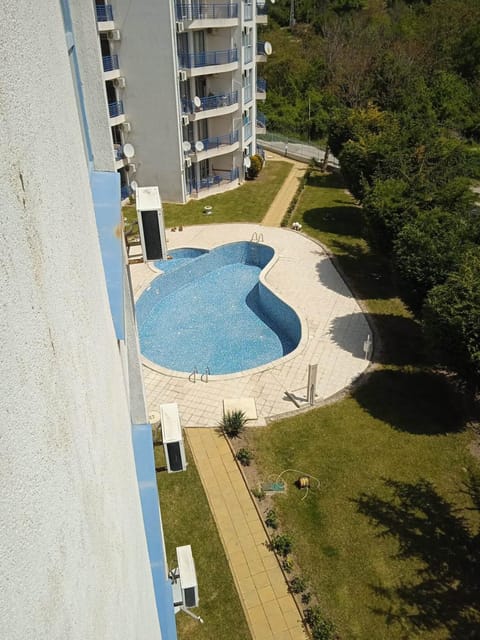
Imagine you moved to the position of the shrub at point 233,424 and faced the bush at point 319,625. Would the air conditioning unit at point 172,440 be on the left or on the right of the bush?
right

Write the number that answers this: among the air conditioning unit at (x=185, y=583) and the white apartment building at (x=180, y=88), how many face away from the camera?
0

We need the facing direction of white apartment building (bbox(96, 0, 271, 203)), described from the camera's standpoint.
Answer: facing the viewer and to the right of the viewer

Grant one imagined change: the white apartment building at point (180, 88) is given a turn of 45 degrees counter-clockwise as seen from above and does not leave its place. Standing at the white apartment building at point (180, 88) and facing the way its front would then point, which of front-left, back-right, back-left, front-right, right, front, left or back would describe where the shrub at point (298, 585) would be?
right

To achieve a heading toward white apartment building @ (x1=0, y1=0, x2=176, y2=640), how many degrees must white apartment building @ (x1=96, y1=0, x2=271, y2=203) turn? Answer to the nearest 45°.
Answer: approximately 45° to its right

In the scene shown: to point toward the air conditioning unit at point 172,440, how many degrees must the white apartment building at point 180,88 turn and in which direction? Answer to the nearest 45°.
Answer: approximately 45° to its right

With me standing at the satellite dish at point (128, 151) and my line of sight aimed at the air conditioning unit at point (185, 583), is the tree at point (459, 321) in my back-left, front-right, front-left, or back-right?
front-left

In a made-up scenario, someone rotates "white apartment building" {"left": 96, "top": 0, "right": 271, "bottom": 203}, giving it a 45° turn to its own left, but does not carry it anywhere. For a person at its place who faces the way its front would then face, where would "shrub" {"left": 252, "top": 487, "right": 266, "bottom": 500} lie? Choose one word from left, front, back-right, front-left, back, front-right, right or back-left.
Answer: right
